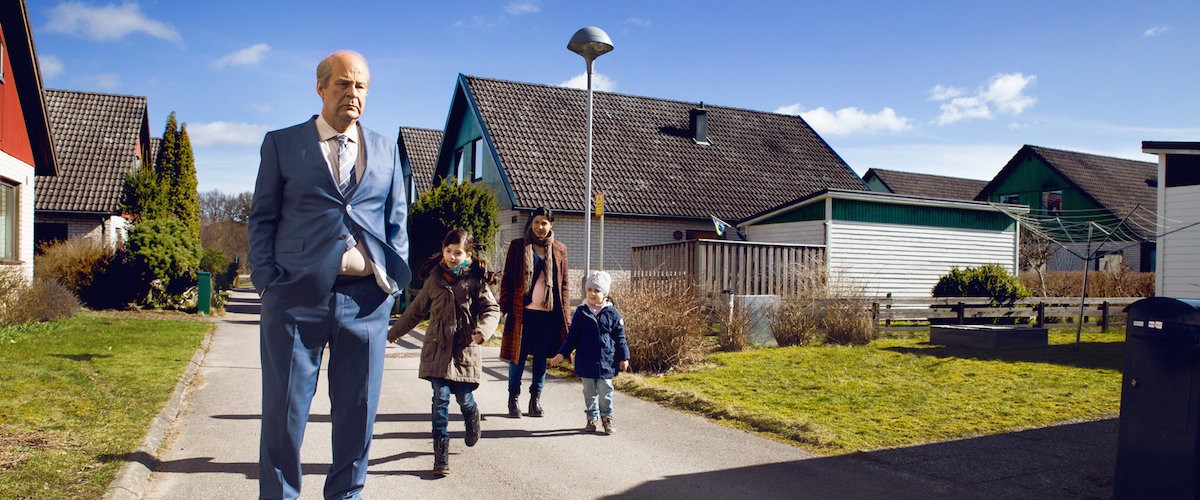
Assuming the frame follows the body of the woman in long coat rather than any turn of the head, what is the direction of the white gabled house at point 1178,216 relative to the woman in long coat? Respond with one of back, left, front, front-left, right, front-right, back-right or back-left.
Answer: back-left

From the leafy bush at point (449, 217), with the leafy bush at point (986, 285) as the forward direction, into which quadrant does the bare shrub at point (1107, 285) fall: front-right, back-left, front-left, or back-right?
front-left

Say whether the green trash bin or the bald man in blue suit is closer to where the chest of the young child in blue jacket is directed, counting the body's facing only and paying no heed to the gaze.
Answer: the bald man in blue suit

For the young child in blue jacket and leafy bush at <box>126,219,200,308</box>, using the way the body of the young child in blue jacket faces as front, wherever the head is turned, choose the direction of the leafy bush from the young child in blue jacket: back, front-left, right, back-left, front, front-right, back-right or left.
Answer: back-right

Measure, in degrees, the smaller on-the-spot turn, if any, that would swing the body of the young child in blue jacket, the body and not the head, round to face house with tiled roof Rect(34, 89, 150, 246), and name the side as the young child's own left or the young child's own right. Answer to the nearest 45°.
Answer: approximately 135° to the young child's own right

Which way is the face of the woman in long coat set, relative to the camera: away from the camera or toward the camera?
toward the camera

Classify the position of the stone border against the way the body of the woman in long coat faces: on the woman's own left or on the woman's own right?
on the woman's own right

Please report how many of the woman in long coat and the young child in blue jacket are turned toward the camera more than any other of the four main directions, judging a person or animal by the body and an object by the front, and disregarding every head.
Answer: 2

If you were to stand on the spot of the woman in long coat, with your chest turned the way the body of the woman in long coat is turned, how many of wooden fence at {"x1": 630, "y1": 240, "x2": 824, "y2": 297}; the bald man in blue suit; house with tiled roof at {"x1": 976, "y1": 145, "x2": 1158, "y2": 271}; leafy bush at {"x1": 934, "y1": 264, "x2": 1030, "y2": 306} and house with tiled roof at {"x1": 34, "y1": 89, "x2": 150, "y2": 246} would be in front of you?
1

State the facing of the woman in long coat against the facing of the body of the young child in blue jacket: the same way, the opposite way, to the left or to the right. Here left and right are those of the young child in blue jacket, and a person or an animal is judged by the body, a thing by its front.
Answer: the same way

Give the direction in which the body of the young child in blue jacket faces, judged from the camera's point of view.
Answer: toward the camera

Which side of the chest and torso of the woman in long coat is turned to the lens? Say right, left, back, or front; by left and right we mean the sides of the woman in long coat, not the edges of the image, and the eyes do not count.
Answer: front

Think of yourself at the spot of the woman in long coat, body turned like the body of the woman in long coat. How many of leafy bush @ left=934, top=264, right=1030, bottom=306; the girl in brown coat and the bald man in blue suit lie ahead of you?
2

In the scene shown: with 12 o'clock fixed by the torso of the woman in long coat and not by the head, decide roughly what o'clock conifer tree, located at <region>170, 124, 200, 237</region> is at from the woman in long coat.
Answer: The conifer tree is roughly at 5 o'clock from the woman in long coat.
